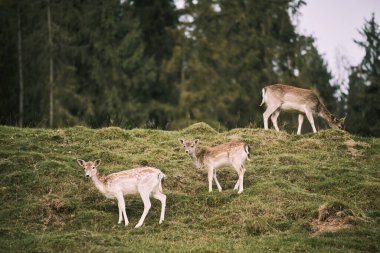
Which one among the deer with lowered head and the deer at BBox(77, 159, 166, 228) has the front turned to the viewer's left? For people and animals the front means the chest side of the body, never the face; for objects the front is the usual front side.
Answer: the deer

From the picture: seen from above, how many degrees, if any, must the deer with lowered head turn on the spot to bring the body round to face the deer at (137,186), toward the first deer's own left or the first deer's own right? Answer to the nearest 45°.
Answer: approximately 135° to the first deer's own right

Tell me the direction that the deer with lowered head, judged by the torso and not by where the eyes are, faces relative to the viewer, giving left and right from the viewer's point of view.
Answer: facing to the right of the viewer

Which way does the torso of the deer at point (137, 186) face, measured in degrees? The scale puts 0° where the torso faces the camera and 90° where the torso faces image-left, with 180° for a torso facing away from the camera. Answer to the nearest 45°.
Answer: approximately 90°

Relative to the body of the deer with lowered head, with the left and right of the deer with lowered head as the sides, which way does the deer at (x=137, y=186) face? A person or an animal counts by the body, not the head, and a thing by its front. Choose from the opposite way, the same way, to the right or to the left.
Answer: the opposite way
